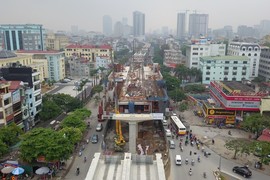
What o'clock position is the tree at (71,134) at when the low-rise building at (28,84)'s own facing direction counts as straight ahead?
The tree is roughly at 1 o'clock from the low-rise building.

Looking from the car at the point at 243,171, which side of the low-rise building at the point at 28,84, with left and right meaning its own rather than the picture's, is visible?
front

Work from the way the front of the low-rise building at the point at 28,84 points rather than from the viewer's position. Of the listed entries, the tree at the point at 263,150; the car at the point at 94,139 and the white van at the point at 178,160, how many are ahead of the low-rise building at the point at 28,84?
3

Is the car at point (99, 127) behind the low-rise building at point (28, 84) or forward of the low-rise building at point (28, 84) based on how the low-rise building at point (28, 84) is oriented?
forward

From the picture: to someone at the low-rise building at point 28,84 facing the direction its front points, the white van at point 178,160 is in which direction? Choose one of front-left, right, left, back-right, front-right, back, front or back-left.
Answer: front

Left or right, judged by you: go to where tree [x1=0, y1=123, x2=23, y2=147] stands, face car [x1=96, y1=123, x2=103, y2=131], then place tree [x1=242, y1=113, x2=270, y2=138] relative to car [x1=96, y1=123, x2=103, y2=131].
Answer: right

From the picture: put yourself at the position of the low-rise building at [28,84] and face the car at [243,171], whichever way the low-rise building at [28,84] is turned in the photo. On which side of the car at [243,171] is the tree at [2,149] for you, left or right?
right

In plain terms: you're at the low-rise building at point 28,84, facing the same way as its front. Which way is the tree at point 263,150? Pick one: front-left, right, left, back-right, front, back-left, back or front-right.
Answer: front

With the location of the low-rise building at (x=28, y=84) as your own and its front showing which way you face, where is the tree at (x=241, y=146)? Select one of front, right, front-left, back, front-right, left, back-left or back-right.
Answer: front

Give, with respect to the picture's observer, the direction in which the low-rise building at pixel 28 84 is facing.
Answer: facing the viewer and to the right of the viewer

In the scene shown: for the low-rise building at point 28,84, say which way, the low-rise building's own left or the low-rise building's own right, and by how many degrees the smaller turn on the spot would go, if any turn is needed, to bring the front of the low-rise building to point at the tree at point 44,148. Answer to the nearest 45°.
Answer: approximately 45° to the low-rise building's own right

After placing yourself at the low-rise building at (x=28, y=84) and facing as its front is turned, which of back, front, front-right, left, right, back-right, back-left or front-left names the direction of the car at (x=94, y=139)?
front

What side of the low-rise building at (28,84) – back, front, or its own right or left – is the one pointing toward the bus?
front

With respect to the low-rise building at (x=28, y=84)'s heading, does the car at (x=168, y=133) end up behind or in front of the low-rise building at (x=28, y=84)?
in front
